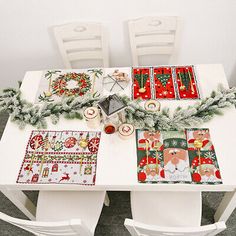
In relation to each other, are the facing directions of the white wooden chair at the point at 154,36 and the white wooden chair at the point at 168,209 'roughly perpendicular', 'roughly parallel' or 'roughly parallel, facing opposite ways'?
roughly parallel, facing opposite ways

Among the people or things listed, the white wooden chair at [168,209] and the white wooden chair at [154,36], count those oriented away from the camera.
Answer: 1

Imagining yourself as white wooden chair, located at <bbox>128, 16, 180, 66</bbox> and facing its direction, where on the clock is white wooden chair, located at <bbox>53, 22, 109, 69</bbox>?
white wooden chair, located at <bbox>53, 22, 109, 69</bbox> is roughly at 3 o'clock from white wooden chair, located at <bbox>128, 16, 180, 66</bbox>.

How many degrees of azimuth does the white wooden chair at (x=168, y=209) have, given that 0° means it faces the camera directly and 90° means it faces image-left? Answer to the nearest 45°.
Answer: approximately 180°

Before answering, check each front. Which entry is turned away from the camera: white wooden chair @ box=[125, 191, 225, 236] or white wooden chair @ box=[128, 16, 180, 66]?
white wooden chair @ box=[125, 191, 225, 236]

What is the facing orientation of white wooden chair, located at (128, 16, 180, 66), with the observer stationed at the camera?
facing the viewer
